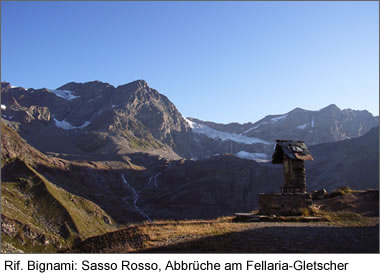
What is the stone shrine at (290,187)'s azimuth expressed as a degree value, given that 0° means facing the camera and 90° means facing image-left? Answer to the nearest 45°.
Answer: approximately 45°
